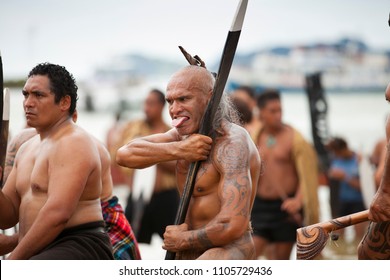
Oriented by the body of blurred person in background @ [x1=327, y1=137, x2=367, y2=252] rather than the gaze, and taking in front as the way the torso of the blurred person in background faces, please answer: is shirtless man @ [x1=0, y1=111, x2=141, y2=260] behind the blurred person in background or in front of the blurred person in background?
in front

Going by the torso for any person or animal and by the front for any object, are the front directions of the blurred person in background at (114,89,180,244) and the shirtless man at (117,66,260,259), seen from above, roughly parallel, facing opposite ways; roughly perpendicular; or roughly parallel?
roughly parallel

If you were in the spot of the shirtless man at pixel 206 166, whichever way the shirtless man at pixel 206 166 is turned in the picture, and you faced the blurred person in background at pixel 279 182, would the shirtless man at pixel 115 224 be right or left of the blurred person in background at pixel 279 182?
left

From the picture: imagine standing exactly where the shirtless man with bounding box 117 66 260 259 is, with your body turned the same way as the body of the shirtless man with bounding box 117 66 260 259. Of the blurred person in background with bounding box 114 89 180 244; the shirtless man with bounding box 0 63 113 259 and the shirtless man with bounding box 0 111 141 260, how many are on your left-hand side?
0

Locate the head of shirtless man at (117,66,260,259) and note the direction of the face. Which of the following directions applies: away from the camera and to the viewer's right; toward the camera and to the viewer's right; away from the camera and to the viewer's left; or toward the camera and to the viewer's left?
toward the camera and to the viewer's left

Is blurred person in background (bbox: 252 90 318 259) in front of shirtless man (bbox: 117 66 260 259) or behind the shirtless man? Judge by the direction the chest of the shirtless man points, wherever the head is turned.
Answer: behind

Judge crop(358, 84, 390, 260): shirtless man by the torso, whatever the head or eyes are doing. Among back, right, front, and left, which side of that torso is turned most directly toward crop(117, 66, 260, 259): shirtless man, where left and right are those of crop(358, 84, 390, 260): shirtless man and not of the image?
front

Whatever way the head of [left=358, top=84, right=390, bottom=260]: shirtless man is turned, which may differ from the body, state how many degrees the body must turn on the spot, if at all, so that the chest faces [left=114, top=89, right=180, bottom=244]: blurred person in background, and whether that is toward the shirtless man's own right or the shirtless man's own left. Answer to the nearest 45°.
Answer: approximately 45° to the shirtless man's own right

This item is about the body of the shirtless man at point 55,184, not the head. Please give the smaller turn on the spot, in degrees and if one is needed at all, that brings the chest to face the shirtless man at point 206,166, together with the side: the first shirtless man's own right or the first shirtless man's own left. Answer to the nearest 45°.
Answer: approximately 90° to the first shirtless man's own left

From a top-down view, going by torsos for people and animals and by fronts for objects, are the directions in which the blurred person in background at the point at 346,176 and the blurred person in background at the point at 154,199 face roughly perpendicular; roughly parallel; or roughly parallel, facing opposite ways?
roughly parallel

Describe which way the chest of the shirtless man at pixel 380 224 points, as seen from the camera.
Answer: to the viewer's left

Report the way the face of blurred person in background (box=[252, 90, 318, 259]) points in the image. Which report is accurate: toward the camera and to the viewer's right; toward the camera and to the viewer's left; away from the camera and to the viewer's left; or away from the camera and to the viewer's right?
toward the camera and to the viewer's left
